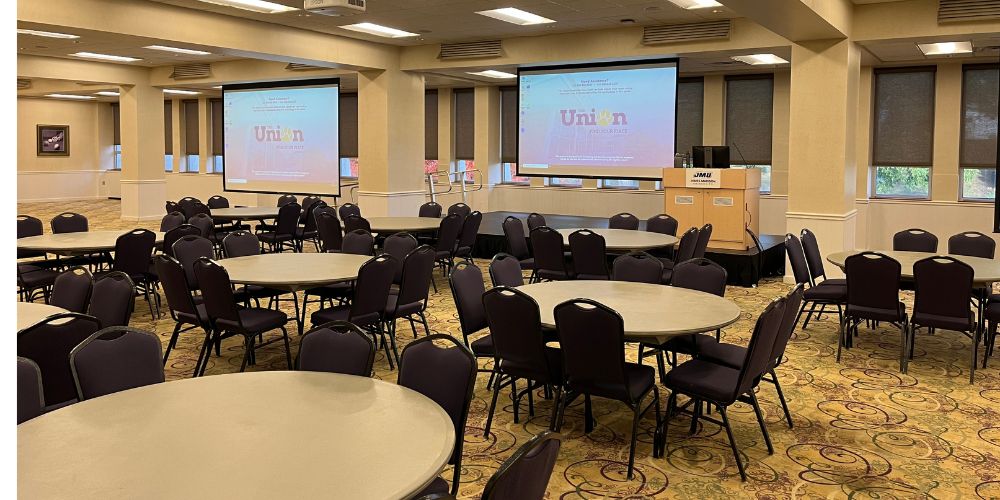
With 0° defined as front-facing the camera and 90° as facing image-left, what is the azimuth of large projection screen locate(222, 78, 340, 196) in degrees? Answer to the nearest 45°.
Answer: approximately 45°

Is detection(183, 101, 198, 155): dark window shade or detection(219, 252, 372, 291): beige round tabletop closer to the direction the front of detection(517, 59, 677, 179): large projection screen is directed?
the beige round tabletop

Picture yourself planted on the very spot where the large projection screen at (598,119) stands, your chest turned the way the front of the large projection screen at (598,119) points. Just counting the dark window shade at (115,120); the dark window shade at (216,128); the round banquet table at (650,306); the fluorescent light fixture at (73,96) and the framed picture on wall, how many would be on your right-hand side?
4

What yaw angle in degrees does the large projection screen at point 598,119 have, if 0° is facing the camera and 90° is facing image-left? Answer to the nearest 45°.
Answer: approximately 45°

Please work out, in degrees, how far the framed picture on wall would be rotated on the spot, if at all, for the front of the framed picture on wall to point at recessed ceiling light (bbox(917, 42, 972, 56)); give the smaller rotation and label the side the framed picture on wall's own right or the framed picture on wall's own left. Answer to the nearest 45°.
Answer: approximately 45° to the framed picture on wall's own left

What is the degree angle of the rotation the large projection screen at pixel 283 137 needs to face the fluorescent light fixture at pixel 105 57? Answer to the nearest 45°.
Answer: approximately 90° to its right

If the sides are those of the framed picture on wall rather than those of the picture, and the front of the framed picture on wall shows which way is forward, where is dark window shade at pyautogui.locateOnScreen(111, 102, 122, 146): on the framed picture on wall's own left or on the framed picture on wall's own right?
on the framed picture on wall's own left

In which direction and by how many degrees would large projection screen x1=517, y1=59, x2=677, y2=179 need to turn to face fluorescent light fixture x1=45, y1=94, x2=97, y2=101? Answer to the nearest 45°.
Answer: approximately 90° to its right
